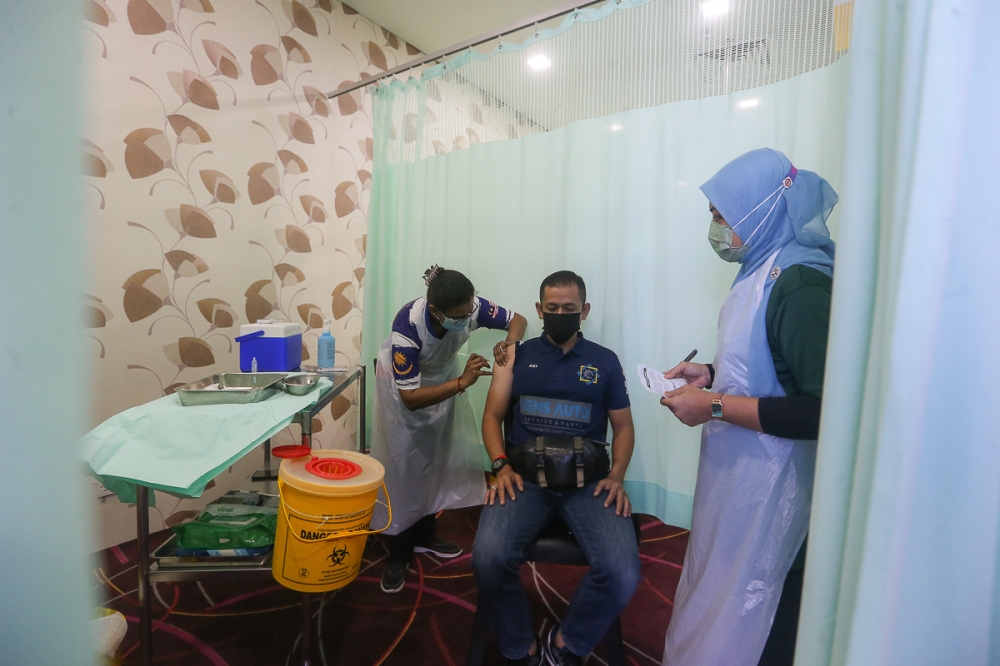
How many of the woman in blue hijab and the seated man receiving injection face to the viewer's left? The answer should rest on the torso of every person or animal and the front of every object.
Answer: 1

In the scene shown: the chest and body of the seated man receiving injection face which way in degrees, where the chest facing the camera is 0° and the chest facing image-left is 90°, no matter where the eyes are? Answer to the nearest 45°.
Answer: approximately 0°

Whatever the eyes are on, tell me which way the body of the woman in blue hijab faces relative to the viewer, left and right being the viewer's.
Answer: facing to the left of the viewer

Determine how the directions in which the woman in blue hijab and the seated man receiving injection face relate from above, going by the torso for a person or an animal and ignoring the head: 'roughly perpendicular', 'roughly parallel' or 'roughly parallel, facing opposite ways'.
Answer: roughly perpendicular

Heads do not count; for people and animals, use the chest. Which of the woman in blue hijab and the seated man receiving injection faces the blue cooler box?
the woman in blue hijab

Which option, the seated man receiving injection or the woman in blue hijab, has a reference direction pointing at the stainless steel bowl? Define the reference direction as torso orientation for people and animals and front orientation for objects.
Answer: the woman in blue hijab

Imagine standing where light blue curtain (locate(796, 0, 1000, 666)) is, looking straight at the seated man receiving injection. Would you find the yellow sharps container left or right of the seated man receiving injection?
left
